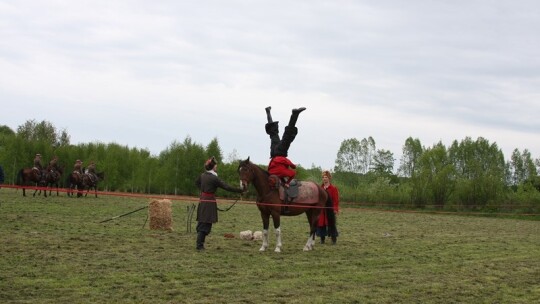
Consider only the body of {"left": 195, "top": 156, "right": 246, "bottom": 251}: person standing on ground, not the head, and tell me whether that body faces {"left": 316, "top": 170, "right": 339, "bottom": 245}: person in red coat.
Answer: yes

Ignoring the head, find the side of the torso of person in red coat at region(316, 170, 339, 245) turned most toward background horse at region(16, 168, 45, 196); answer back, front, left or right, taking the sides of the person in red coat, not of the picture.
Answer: right

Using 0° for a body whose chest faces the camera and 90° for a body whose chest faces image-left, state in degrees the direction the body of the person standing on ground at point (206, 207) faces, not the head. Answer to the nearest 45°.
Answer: approximately 225°

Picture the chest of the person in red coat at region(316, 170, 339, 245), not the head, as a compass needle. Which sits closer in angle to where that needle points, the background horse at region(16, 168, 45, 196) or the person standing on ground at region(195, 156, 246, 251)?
the person standing on ground

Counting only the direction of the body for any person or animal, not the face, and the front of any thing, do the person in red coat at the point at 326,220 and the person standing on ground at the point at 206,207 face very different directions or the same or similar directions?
very different directions

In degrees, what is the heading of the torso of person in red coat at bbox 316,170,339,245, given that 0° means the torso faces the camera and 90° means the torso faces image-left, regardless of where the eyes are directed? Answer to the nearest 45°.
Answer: approximately 45°

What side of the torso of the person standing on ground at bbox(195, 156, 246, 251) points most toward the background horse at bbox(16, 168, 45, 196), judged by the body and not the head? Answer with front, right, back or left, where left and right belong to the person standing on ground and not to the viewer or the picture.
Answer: left
